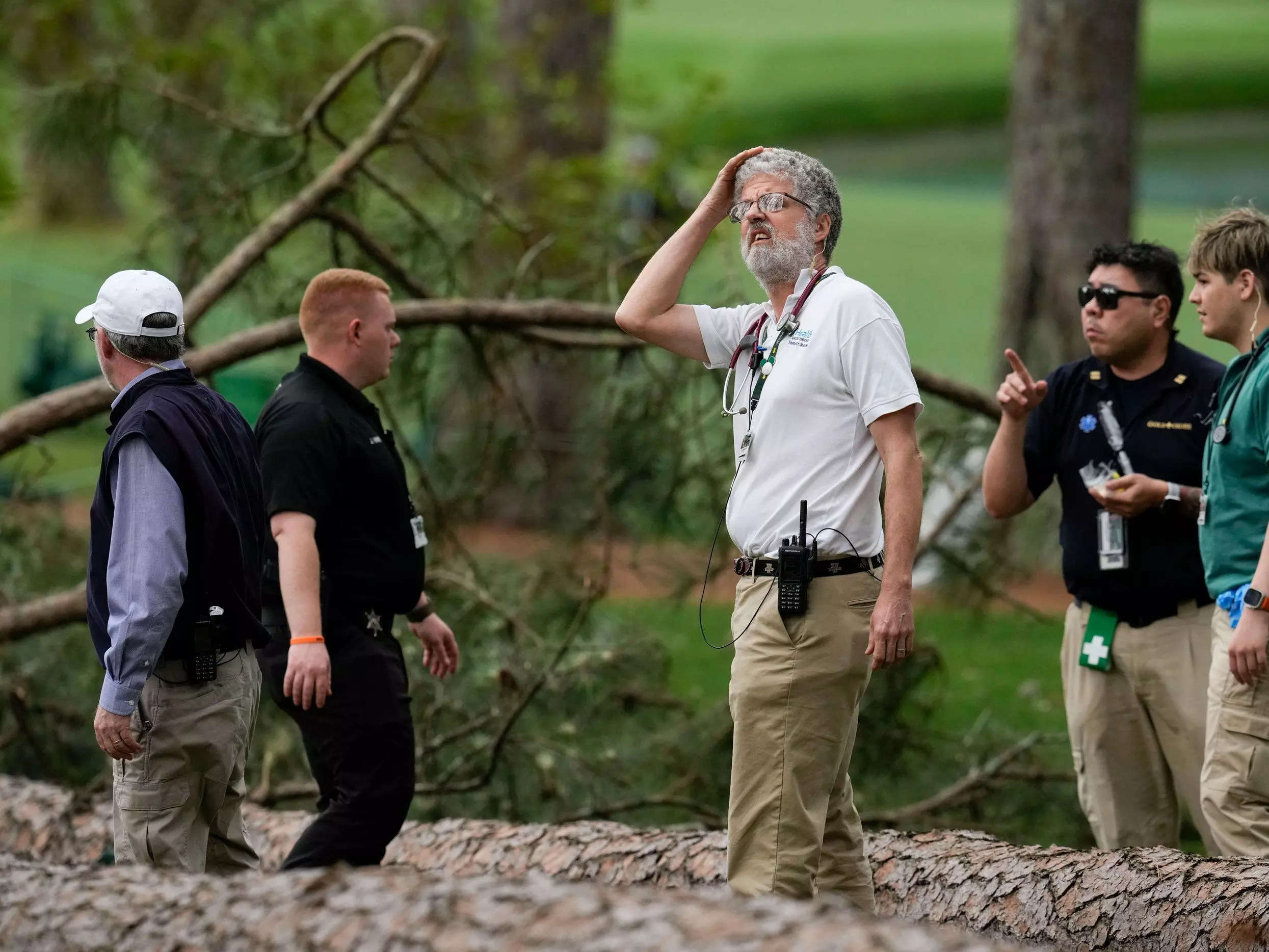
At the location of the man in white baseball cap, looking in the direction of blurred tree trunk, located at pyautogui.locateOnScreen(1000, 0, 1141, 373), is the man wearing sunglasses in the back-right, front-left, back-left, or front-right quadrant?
front-right

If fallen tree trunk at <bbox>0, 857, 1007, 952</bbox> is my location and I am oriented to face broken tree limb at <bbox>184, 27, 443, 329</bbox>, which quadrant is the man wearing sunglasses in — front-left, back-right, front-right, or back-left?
front-right

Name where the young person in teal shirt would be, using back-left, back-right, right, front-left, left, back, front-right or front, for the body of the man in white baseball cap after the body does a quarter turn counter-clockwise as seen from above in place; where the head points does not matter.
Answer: back-left

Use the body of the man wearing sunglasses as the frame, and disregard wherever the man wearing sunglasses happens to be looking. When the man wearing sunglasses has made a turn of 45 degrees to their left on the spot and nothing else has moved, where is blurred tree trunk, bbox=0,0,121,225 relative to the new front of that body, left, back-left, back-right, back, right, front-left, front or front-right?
back-right

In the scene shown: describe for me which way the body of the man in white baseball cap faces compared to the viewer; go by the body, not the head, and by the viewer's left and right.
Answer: facing away from the viewer and to the left of the viewer

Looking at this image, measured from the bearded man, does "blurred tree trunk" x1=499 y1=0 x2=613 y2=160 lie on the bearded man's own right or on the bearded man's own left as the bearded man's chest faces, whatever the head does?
on the bearded man's own right

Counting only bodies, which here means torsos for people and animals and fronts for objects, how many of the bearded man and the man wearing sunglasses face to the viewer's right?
0

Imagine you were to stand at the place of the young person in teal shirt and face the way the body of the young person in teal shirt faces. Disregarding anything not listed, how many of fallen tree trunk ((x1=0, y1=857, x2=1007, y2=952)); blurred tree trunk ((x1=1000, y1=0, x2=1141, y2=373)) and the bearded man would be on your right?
1

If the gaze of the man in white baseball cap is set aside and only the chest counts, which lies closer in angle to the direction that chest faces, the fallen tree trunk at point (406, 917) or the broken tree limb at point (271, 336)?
the broken tree limb

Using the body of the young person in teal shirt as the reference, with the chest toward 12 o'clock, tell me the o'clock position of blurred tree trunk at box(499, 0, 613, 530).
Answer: The blurred tree trunk is roughly at 2 o'clock from the young person in teal shirt.

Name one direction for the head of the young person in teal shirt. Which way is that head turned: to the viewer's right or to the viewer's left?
to the viewer's left
